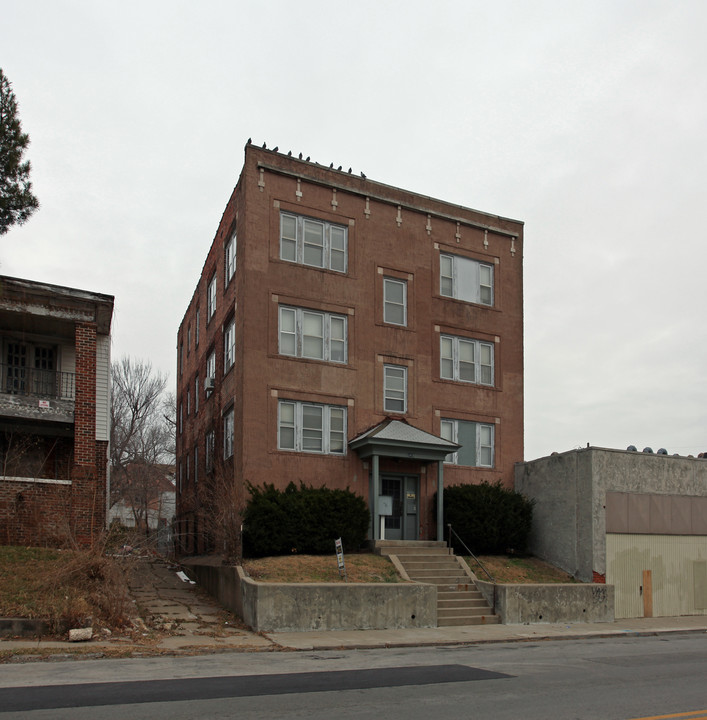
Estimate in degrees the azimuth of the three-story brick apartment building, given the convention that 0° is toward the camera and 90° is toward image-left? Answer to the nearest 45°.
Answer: approximately 315°

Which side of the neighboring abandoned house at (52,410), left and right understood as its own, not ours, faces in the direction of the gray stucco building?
left

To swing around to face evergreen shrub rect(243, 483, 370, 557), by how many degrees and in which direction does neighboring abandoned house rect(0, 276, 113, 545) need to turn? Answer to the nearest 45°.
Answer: approximately 45° to its left

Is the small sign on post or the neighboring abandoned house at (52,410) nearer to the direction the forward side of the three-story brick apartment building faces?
the small sign on post

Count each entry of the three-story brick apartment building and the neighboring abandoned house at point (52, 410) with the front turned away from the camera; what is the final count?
0

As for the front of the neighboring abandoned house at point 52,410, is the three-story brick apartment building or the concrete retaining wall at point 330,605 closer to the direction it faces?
the concrete retaining wall

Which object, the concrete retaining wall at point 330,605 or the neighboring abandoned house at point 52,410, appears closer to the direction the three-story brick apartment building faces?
the concrete retaining wall

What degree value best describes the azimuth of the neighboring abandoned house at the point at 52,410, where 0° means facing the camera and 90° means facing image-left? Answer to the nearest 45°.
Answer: approximately 0°

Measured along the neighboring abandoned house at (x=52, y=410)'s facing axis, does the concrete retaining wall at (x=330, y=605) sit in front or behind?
in front

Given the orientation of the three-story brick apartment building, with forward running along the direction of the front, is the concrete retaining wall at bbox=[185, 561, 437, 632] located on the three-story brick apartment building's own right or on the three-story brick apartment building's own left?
on the three-story brick apartment building's own right
